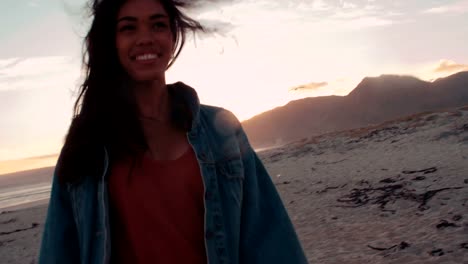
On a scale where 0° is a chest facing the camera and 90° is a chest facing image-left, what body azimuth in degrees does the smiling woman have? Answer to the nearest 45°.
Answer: approximately 0°
